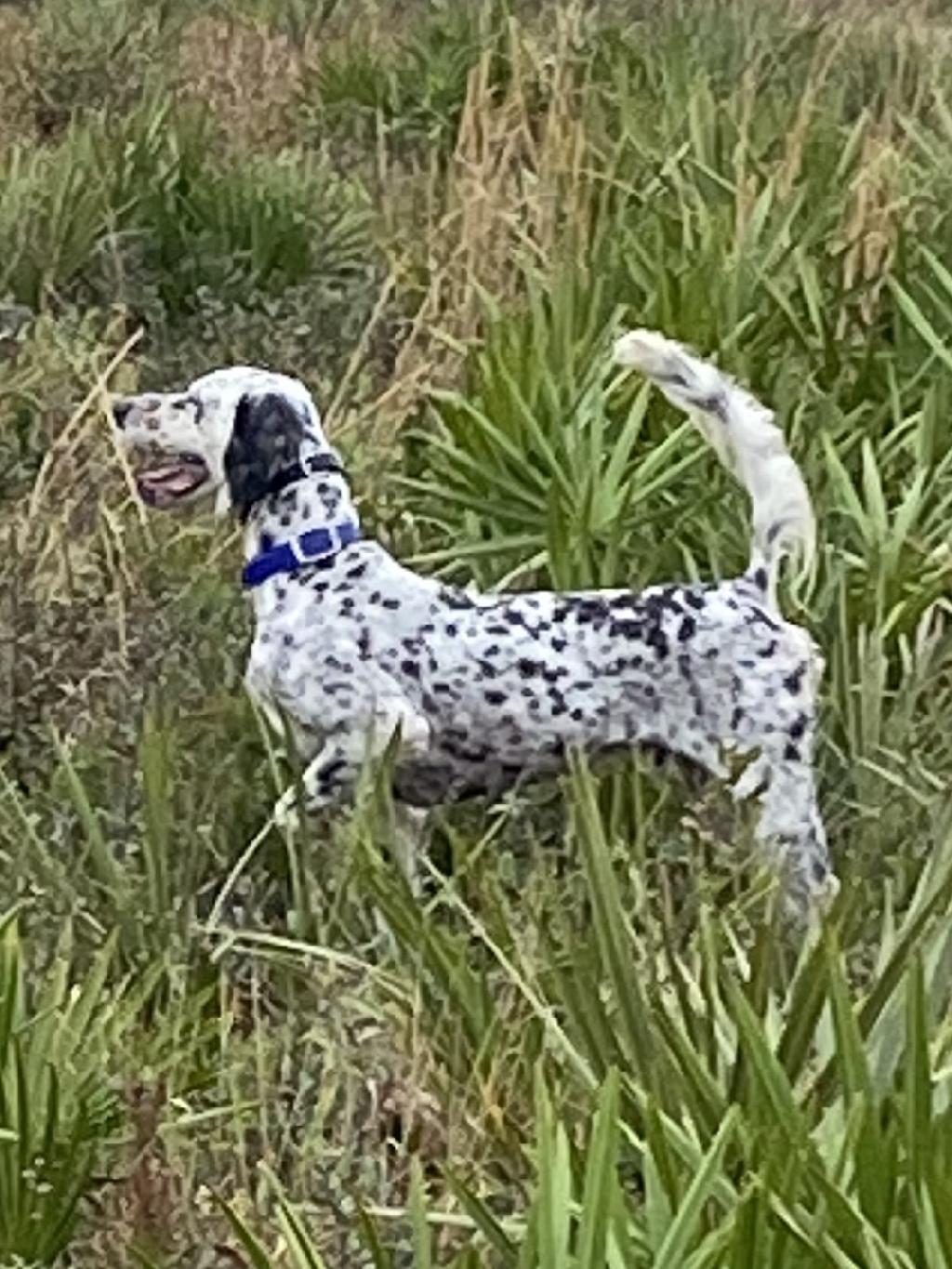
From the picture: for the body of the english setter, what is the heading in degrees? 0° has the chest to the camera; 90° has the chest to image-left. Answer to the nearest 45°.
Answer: approximately 90°
